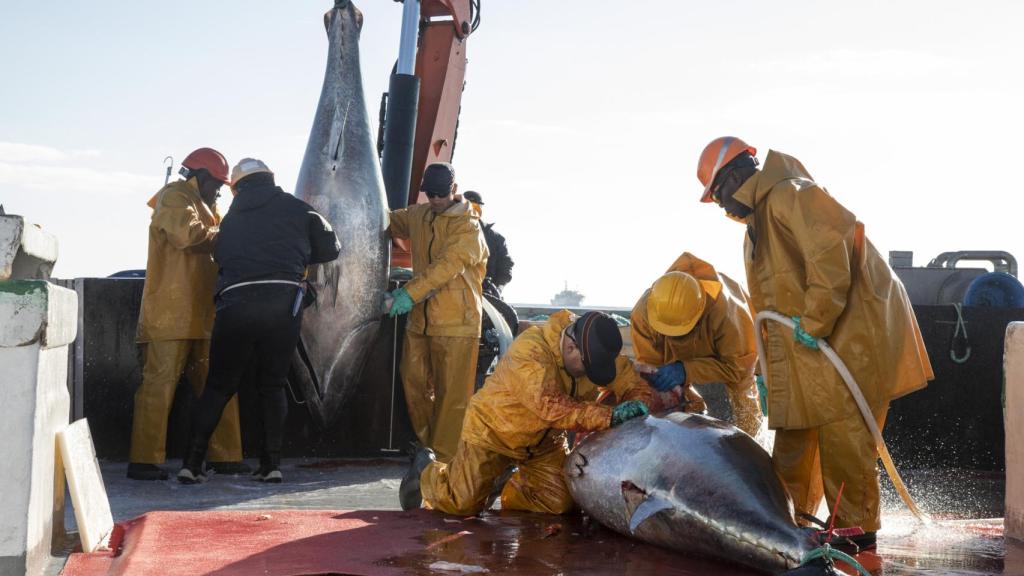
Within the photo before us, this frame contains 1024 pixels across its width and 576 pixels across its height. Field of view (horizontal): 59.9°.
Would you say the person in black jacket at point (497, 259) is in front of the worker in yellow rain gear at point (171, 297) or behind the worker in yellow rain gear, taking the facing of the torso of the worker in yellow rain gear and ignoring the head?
in front

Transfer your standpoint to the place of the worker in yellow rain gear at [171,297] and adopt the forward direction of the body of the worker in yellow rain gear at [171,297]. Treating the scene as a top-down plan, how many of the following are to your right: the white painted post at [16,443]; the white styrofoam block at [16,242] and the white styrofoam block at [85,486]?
3

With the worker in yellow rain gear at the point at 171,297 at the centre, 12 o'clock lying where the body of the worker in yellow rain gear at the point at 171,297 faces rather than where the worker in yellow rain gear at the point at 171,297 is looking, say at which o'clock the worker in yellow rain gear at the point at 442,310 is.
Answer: the worker in yellow rain gear at the point at 442,310 is roughly at 12 o'clock from the worker in yellow rain gear at the point at 171,297.

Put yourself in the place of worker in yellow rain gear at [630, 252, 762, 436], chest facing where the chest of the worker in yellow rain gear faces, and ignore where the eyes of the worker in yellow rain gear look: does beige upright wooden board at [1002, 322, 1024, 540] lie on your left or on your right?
on your left

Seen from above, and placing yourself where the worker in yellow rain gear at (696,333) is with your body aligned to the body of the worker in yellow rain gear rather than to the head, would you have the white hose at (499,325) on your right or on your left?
on your right

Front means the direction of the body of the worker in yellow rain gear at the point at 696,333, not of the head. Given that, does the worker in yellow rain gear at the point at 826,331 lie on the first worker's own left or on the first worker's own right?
on the first worker's own left

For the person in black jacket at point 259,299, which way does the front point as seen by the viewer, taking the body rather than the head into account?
away from the camera

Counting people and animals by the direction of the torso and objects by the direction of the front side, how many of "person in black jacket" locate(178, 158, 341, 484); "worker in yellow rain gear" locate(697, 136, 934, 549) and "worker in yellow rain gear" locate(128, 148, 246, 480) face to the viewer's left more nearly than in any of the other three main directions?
1

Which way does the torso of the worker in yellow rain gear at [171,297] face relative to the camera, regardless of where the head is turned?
to the viewer's right

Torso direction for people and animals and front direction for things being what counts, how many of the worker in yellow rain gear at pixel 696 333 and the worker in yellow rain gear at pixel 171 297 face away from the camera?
0

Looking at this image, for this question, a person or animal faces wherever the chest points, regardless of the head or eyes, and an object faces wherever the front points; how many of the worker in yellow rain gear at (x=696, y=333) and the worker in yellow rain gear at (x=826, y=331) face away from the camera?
0

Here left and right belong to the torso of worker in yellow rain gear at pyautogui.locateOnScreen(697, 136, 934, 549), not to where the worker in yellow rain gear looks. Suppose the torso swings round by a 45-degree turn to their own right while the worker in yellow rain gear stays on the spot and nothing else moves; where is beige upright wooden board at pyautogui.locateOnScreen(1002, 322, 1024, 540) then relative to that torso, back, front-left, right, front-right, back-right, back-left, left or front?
right

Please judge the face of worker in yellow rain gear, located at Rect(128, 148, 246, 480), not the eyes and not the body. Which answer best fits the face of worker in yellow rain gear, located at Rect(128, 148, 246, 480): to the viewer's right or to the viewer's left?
to the viewer's right
